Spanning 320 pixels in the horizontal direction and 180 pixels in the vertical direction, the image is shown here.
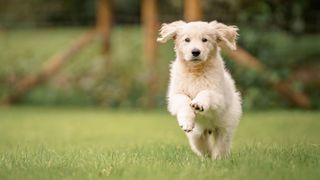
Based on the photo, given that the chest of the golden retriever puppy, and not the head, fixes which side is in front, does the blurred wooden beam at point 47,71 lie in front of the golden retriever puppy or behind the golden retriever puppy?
behind

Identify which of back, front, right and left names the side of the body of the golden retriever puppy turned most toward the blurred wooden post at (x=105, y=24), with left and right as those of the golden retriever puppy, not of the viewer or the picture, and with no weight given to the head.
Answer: back

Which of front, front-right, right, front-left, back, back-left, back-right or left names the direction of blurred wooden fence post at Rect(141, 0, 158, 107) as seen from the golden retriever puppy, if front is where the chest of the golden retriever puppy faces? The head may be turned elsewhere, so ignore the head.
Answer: back

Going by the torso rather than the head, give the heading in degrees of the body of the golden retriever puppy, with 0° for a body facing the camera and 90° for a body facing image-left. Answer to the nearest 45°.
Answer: approximately 0°

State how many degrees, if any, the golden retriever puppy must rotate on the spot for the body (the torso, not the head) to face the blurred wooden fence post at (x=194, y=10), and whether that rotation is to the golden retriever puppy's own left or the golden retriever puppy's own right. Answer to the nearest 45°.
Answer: approximately 180°
